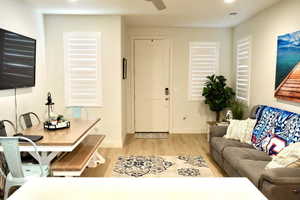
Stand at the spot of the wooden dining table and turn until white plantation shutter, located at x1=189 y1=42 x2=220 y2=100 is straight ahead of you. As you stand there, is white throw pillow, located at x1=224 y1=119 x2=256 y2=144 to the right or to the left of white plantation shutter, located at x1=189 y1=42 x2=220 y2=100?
right

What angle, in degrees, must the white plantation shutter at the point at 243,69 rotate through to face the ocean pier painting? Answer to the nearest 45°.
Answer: approximately 45° to its left

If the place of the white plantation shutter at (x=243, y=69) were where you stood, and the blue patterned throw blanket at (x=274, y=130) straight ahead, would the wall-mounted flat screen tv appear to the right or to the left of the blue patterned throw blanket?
right

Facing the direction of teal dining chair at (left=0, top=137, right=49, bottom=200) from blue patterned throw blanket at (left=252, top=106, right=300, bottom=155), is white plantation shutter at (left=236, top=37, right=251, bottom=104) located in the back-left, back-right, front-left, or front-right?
back-right

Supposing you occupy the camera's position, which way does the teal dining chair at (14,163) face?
facing away from the viewer and to the right of the viewer

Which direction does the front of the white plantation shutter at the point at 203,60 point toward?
toward the camera

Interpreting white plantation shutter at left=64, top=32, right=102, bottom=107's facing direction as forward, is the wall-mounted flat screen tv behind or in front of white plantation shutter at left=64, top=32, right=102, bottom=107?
in front

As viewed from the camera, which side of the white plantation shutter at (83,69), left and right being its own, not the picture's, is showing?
front

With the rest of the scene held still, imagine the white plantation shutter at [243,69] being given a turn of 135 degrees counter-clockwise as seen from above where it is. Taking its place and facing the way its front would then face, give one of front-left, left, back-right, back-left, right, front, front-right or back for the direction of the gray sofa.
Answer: right

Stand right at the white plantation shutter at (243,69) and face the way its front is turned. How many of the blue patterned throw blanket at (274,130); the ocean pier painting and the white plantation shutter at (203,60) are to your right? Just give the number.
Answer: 1

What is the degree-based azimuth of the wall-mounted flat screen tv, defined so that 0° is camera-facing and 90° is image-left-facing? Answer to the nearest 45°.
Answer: approximately 315°

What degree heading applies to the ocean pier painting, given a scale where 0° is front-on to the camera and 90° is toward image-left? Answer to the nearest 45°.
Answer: approximately 45°

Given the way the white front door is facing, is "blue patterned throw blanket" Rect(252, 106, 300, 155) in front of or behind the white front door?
in front

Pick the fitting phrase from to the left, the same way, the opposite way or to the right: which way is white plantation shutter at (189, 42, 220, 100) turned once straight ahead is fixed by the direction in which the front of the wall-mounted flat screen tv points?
to the right

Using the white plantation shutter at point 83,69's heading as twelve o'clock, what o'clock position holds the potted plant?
The potted plant is roughly at 9 o'clock from the white plantation shutter.
